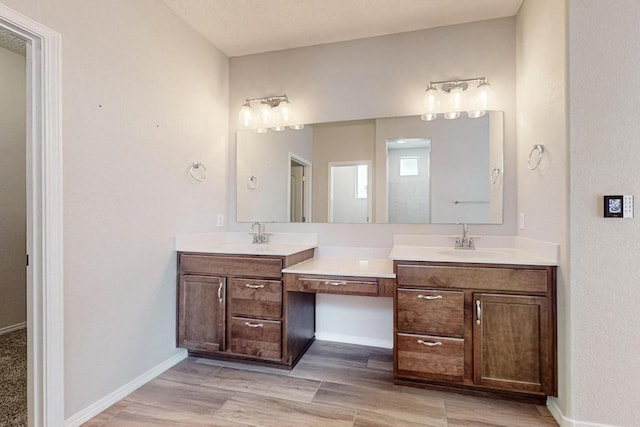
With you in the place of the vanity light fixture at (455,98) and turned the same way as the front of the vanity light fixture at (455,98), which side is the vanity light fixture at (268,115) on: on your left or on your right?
on your right

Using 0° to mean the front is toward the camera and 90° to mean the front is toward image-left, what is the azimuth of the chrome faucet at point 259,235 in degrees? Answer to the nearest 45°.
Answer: approximately 0°

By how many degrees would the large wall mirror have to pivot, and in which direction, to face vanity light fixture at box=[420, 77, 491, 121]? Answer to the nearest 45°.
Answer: approximately 90° to its left

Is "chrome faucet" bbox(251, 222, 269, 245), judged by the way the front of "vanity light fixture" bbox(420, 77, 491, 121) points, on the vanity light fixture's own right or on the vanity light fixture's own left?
on the vanity light fixture's own right

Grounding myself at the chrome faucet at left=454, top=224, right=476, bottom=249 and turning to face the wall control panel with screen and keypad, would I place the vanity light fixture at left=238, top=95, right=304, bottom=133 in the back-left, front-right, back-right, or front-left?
back-right

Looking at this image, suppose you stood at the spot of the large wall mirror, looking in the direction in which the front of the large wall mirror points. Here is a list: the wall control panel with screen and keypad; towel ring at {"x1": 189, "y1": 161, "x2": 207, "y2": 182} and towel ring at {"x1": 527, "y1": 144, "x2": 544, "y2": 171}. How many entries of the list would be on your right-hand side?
1

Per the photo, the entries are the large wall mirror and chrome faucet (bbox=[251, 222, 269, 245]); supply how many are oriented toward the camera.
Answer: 2
